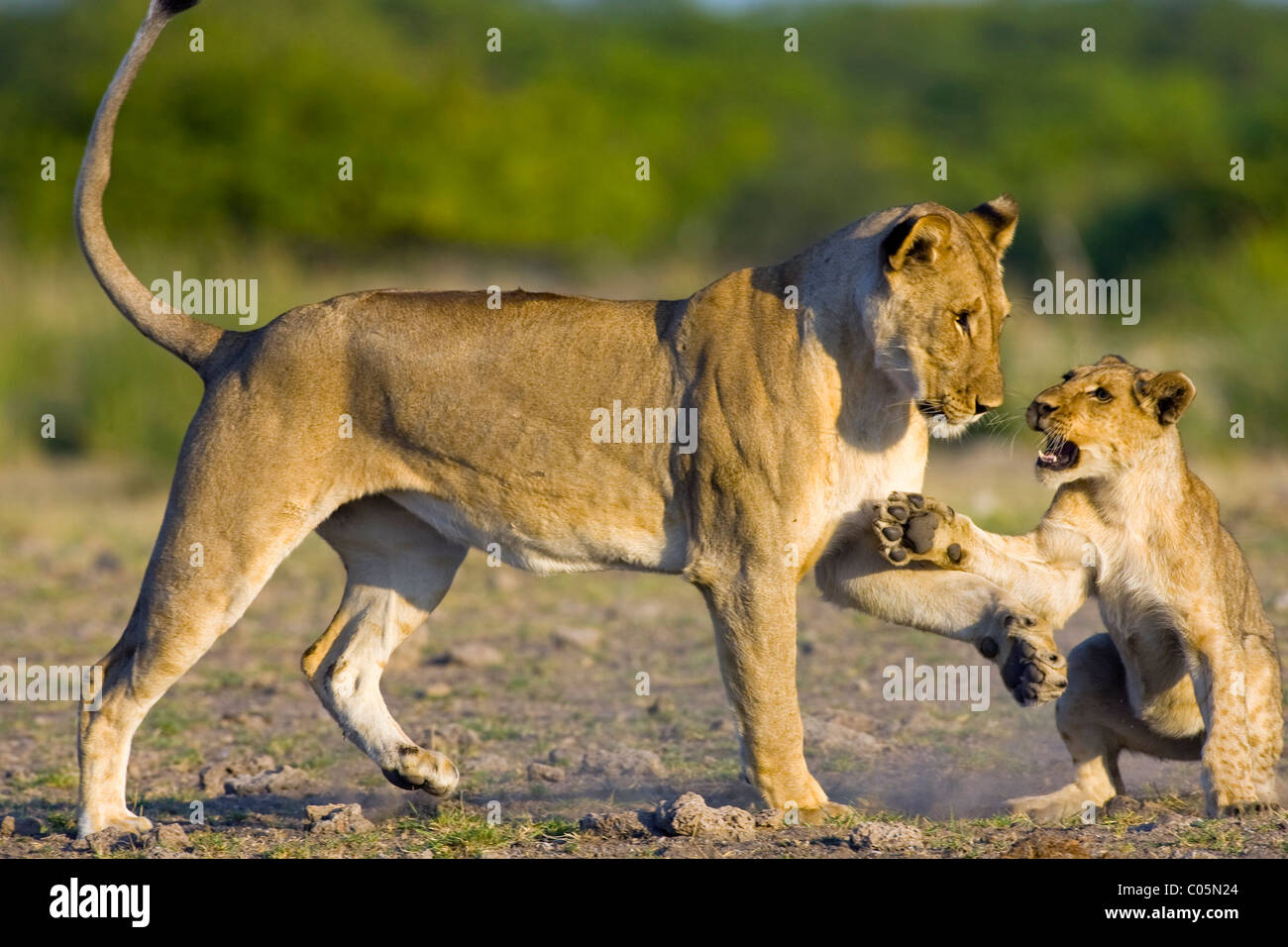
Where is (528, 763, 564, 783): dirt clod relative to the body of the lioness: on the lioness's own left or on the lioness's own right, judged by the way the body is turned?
on the lioness's own left

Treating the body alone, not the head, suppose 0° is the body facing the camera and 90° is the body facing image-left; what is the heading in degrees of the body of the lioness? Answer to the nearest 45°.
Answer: approximately 270°

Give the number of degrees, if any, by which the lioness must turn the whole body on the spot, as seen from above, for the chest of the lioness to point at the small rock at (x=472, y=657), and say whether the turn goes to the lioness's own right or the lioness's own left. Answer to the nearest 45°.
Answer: approximately 90° to the lioness's own left

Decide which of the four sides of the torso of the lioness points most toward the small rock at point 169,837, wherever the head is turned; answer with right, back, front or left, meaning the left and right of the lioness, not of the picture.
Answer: back

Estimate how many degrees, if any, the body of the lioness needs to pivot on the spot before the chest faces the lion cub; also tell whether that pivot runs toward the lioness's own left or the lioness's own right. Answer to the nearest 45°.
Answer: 0° — it already faces it

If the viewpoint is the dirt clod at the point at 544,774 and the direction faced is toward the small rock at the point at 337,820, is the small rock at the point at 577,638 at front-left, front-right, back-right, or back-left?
back-right
